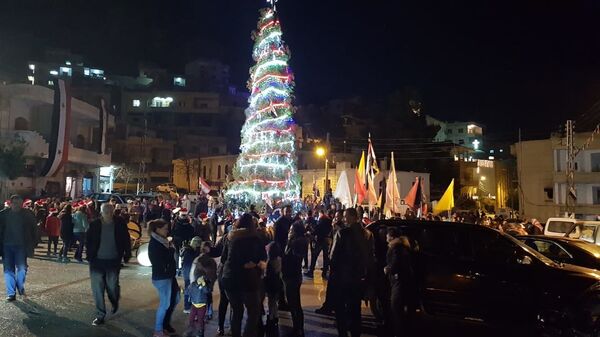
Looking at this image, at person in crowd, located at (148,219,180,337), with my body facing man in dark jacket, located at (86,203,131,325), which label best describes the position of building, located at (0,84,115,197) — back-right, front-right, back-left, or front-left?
front-right

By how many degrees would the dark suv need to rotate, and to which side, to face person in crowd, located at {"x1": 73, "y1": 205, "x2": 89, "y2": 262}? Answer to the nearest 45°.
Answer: approximately 180°

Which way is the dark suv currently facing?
to the viewer's right

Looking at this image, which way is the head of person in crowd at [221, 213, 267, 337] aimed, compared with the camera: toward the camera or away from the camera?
away from the camera

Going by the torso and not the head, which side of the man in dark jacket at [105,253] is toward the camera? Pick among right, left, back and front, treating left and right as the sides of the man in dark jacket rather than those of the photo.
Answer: front

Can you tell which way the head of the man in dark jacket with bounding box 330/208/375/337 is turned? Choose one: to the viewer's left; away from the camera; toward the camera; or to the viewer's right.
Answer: away from the camera
